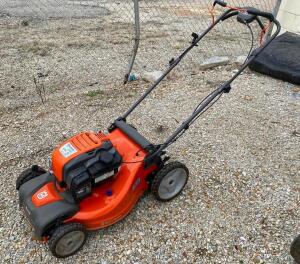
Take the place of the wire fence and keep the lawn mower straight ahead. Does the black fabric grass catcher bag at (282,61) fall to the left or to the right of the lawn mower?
left

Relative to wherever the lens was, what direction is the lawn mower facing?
facing the viewer and to the left of the viewer

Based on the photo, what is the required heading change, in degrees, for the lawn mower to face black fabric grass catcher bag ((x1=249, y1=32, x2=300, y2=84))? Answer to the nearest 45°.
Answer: approximately 180°

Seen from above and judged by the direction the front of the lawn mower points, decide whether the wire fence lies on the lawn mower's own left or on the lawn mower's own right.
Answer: on the lawn mower's own right
